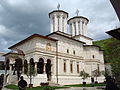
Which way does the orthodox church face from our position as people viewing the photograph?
facing the viewer and to the left of the viewer
